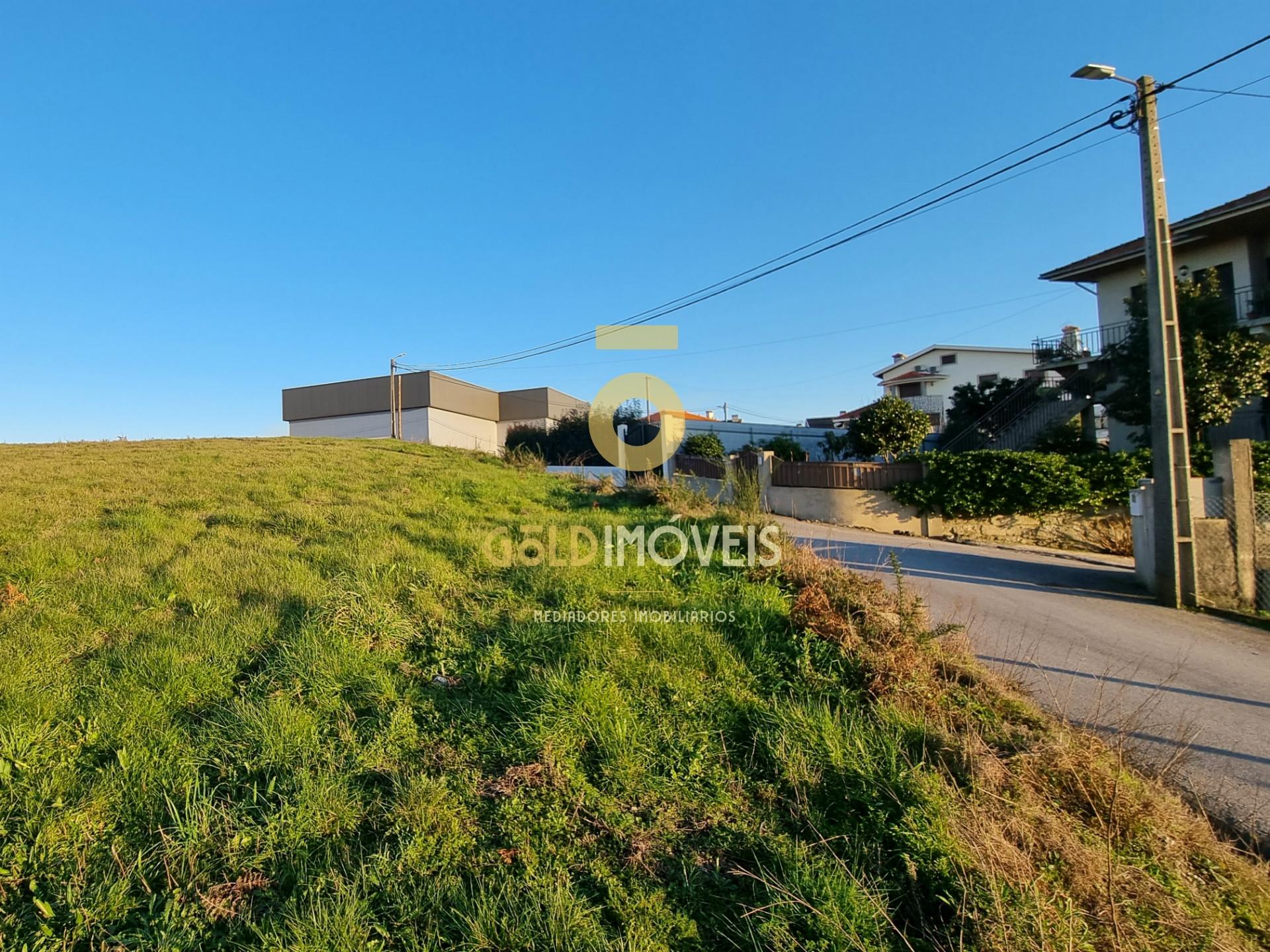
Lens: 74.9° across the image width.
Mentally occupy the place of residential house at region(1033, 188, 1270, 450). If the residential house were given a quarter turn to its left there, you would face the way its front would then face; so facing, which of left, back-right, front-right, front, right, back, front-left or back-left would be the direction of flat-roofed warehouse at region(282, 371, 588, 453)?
back-right

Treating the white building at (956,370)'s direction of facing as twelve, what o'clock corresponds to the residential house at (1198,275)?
The residential house is roughly at 10 o'clock from the white building.

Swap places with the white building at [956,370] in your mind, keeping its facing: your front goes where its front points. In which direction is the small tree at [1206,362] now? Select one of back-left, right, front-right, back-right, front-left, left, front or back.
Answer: front-left

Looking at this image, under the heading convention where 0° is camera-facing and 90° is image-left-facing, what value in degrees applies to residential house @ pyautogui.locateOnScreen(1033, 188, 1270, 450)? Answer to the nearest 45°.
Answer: approximately 45°

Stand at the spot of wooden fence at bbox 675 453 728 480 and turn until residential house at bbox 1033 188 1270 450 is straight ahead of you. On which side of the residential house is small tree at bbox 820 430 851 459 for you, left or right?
left

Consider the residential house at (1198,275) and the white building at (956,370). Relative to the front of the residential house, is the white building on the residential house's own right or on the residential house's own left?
on the residential house's own right

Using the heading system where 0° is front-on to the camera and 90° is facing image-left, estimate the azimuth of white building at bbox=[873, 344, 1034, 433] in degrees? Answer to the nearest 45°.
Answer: approximately 45°
